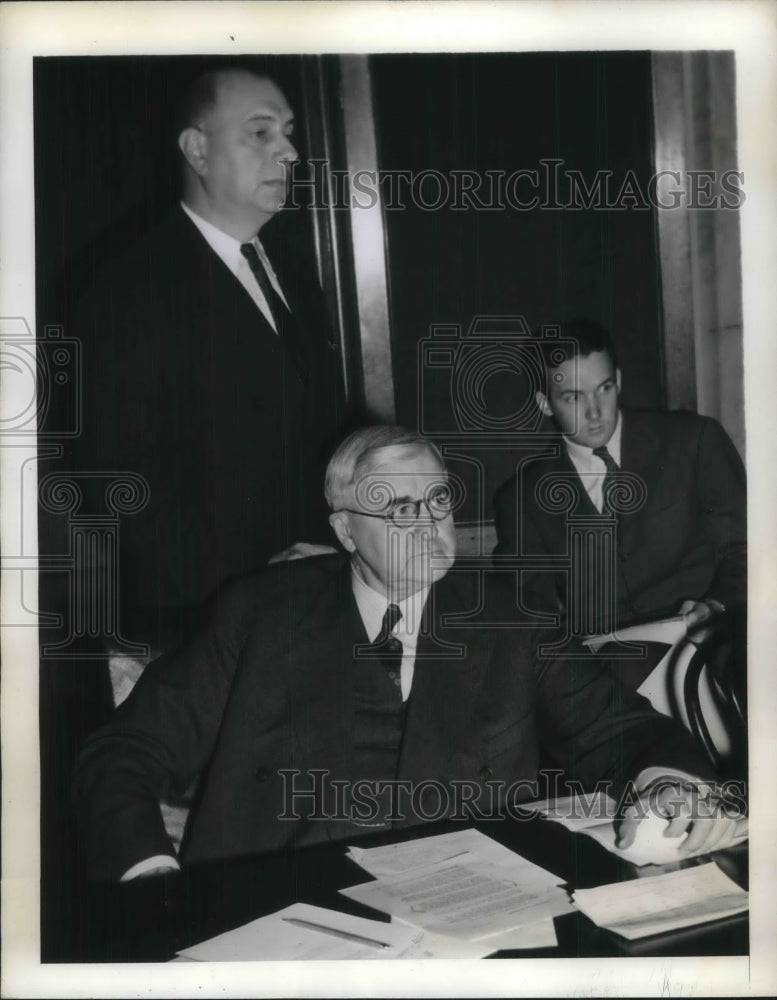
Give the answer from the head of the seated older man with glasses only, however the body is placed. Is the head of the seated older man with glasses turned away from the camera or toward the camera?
toward the camera

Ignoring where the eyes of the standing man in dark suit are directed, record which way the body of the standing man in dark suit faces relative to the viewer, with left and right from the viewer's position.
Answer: facing the viewer and to the right of the viewer

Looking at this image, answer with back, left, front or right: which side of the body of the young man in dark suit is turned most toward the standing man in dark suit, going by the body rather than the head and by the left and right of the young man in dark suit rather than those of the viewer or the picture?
right

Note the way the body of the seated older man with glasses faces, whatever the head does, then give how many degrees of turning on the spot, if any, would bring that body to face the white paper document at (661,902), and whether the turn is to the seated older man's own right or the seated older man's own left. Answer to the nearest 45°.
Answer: approximately 90° to the seated older man's own left

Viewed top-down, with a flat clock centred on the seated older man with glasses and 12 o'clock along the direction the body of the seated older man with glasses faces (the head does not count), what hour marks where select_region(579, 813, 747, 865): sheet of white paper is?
The sheet of white paper is roughly at 9 o'clock from the seated older man with glasses.

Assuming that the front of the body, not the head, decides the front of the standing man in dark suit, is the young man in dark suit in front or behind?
in front

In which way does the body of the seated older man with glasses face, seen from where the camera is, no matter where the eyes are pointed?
toward the camera

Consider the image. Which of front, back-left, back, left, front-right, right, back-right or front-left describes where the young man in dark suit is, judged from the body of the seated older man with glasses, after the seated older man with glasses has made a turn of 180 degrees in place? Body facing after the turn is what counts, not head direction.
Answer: right

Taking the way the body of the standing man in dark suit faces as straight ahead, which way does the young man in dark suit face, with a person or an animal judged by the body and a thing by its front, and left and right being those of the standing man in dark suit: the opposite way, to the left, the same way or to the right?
to the right
